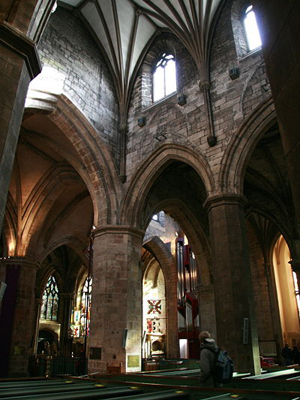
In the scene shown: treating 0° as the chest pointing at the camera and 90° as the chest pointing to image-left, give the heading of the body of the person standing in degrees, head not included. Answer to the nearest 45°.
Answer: approximately 90°

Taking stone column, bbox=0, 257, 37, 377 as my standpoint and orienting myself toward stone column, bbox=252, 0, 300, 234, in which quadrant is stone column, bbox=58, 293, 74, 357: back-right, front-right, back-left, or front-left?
back-left

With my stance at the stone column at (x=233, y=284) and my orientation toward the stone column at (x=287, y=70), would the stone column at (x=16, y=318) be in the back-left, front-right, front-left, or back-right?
back-right
